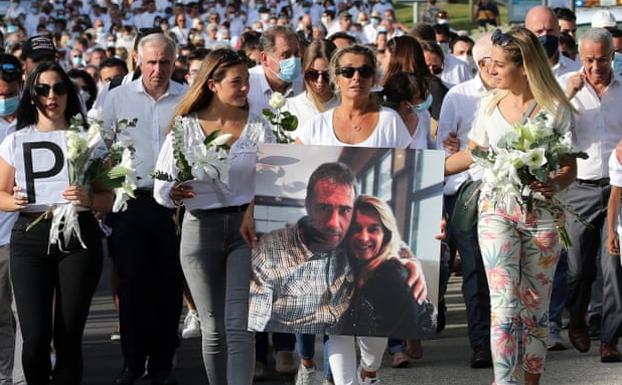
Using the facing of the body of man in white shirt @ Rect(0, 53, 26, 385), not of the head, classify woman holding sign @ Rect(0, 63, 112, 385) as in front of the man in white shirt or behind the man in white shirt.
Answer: in front

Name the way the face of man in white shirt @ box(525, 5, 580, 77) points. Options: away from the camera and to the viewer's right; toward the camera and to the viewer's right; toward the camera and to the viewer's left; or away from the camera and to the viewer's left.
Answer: toward the camera and to the viewer's right

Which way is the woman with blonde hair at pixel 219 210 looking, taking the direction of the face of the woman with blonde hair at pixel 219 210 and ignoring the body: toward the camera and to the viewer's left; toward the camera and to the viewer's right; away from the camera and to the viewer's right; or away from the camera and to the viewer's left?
toward the camera and to the viewer's right

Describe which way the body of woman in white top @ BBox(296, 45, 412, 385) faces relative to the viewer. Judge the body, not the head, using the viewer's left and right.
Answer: facing the viewer

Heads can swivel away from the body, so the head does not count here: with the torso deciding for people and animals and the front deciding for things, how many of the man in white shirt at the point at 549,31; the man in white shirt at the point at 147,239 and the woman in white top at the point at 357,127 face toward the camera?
3

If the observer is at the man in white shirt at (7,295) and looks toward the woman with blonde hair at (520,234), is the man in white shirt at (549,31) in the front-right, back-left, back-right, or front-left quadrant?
front-left

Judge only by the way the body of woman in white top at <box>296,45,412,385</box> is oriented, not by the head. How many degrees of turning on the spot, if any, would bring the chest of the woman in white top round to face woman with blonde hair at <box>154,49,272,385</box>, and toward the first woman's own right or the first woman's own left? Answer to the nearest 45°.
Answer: approximately 90° to the first woman's own right

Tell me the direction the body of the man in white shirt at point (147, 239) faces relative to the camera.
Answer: toward the camera

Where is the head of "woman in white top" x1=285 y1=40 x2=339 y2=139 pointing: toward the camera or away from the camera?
toward the camera

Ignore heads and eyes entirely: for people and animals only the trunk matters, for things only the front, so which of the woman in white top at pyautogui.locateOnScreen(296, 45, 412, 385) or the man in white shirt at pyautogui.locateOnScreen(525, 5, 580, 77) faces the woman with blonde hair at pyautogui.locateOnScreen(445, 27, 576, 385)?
the man in white shirt

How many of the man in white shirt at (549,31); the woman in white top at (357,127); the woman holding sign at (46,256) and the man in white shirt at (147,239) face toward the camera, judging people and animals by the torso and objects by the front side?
4

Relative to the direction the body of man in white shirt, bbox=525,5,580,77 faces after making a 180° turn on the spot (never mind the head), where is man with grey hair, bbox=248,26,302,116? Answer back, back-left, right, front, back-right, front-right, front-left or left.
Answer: back-left

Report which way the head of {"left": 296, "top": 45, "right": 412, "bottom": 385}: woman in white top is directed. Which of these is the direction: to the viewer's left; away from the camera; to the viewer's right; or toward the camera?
toward the camera

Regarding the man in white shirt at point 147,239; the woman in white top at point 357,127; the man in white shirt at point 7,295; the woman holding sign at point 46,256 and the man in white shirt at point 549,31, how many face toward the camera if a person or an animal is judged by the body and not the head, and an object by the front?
5

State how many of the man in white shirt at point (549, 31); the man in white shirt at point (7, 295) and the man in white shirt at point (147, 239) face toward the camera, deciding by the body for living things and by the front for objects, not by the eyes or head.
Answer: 3

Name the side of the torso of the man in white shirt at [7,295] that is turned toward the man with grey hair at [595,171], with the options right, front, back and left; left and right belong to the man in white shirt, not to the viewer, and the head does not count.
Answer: left

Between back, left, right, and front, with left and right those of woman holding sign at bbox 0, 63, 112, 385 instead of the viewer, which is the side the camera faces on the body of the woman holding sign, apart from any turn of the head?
front

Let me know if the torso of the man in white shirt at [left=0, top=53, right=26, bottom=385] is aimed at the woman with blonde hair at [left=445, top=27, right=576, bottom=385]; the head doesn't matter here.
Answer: no

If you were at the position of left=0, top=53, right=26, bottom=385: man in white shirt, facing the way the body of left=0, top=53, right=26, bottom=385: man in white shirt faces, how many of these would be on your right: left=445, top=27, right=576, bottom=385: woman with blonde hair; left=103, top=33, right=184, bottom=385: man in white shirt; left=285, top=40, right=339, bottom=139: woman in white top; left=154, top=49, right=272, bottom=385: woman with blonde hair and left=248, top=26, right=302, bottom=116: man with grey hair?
0
